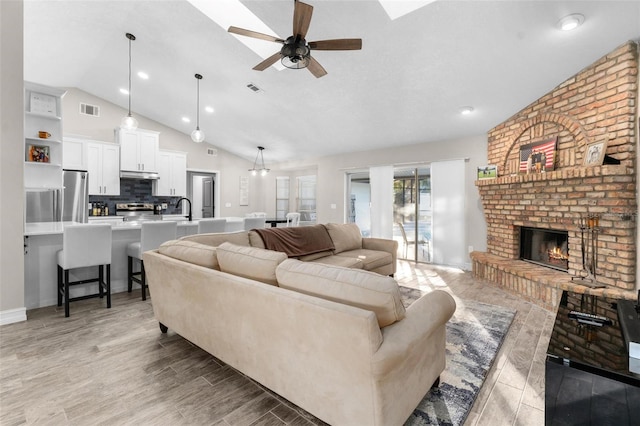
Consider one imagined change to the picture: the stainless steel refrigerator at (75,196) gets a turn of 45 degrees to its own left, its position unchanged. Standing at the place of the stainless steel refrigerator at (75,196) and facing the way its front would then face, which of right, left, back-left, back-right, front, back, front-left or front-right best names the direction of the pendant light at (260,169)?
front-left

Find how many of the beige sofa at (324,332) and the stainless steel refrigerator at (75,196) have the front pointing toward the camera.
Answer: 1

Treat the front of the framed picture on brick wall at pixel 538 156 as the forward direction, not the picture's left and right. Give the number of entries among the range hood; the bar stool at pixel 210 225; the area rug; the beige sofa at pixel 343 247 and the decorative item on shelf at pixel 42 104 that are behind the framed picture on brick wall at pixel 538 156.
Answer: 0

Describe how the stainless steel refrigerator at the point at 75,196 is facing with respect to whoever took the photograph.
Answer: facing the viewer

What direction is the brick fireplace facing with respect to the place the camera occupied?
facing the viewer and to the left of the viewer

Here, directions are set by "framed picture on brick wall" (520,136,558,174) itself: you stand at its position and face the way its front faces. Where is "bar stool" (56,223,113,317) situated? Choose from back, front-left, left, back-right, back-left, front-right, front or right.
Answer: front

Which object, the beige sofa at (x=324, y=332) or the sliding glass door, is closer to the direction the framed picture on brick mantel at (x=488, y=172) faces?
the beige sofa

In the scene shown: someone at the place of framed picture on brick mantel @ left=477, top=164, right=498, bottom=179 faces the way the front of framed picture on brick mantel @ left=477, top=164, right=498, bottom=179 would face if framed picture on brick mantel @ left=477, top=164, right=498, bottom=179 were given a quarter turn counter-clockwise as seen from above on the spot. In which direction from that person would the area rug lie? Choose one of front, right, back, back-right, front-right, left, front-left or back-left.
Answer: front-right

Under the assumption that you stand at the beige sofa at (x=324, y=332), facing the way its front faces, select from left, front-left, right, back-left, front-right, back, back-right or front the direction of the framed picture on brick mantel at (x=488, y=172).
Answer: front

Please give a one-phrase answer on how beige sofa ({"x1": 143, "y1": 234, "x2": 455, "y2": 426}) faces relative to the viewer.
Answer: facing away from the viewer and to the right of the viewer

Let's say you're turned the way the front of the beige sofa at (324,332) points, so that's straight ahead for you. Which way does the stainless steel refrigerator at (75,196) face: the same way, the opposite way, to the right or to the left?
to the right

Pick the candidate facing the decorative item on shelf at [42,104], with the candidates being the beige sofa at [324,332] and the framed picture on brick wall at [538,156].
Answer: the framed picture on brick wall

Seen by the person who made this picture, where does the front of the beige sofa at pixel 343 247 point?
facing the viewer and to the right of the viewer

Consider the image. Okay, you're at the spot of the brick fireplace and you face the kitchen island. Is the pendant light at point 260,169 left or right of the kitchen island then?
right

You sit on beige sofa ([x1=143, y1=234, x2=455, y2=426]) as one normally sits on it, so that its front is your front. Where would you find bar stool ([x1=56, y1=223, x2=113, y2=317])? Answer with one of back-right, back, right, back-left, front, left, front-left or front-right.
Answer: left

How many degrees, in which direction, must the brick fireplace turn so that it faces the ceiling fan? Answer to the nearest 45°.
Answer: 0° — it already faces it

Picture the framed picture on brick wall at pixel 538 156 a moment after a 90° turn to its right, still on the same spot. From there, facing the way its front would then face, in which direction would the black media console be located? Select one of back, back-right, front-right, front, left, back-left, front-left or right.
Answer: back-left
